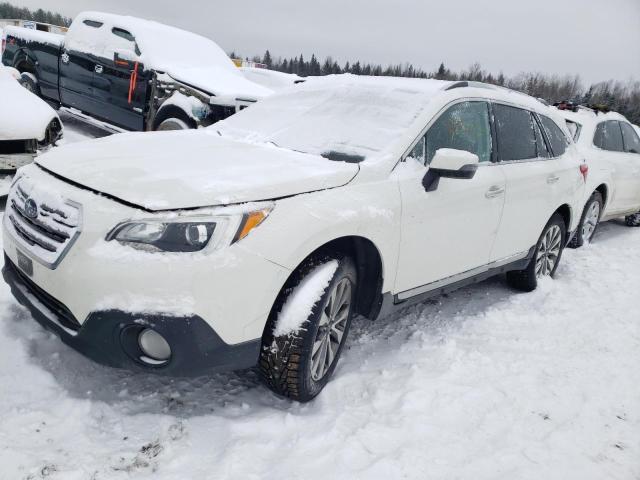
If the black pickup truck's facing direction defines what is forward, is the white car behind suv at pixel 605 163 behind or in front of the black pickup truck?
in front

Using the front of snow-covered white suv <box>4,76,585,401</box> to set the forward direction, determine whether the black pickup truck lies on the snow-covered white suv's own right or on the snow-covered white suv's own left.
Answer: on the snow-covered white suv's own right

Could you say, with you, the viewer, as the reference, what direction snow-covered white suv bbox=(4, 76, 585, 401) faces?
facing the viewer and to the left of the viewer

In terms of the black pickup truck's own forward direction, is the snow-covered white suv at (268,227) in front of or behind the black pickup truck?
in front

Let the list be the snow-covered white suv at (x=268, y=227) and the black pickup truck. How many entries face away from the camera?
0
